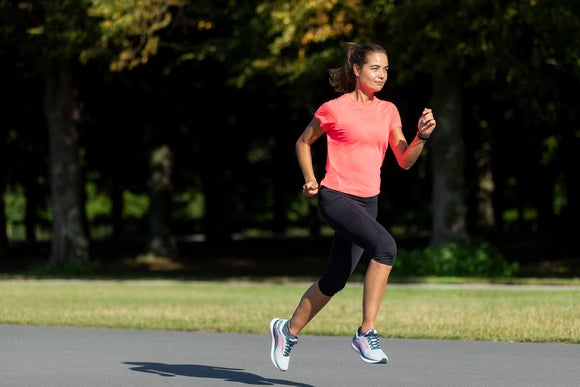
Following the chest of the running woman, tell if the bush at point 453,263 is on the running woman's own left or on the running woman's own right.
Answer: on the running woman's own left

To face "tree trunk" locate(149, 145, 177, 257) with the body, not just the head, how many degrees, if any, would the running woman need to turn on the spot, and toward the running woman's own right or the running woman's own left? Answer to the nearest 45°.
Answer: approximately 135° to the running woman's own left

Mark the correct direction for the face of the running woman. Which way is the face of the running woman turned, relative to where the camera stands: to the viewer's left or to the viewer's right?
to the viewer's right

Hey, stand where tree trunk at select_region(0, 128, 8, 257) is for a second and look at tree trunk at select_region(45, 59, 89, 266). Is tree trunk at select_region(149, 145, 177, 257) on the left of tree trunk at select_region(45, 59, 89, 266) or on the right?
left

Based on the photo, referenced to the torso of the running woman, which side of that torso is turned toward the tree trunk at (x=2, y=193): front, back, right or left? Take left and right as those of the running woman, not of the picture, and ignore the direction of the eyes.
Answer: back

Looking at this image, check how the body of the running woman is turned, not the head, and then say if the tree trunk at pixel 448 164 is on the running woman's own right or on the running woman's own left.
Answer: on the running woman's own left

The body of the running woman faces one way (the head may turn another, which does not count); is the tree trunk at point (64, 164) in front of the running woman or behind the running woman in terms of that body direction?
behind

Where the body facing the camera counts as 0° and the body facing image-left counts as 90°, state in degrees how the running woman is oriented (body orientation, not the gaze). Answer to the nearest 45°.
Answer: approximately 315°
